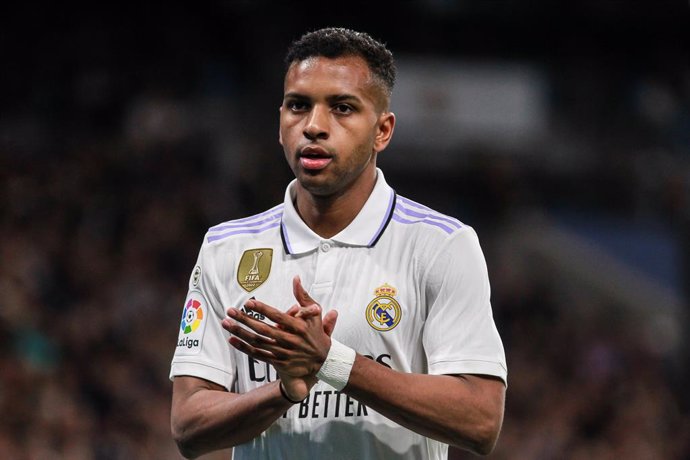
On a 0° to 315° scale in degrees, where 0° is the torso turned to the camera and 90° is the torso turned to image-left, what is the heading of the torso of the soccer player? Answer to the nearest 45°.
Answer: approximately 0°
